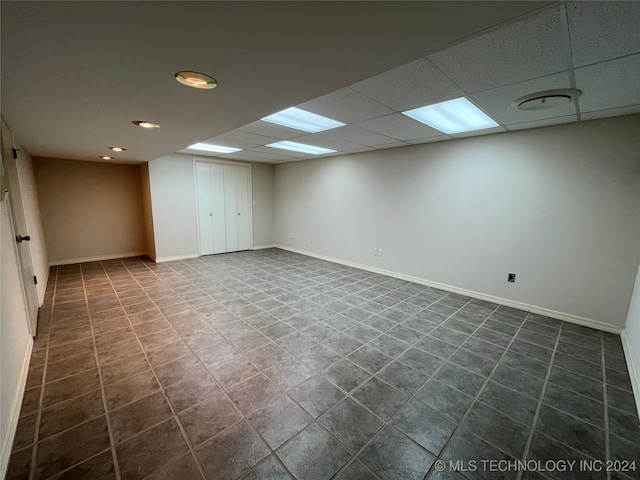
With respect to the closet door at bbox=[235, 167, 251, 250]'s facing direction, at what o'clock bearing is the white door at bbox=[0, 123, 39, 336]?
The white door is roughly at 1 o'clock from the closet door.

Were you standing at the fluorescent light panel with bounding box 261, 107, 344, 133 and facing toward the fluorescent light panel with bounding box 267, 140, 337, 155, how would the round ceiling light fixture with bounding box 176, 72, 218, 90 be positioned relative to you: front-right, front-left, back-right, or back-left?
back-left

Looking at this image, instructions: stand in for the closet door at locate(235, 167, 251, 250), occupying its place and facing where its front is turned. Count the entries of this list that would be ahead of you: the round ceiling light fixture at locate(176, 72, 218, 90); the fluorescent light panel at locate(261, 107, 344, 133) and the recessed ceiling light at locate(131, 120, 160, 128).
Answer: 3

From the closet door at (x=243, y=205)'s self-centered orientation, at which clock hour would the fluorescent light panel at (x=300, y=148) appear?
The fluorescent light panel is roughly at 11 o'clock from the closet door.

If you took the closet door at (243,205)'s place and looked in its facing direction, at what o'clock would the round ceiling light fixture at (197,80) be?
The round ceiling light fixture is roughly at 12 o'clock from the closet door.

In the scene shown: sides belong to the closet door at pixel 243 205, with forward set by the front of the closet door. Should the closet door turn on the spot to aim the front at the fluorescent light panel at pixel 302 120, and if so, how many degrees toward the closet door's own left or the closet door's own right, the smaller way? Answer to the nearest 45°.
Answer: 0° — it already faces it

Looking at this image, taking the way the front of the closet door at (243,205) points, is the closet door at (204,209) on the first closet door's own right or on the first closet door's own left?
on the first closet door's own right

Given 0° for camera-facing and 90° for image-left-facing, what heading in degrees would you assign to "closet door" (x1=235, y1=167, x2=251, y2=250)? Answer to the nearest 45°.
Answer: approximately 0°
